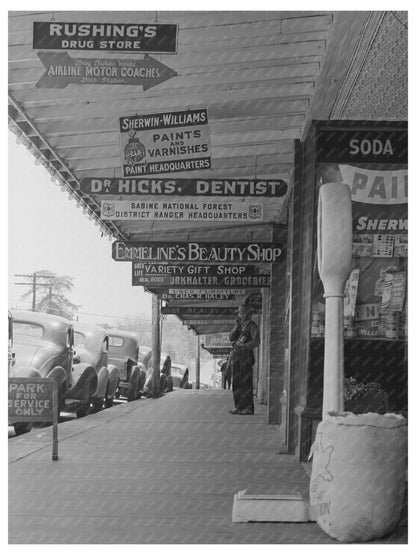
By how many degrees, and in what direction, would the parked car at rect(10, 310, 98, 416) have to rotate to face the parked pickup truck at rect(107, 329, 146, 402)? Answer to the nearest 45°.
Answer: approximately 45° to its left

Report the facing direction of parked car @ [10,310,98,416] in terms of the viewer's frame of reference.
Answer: facing away from the viewer and to the right of the viewer

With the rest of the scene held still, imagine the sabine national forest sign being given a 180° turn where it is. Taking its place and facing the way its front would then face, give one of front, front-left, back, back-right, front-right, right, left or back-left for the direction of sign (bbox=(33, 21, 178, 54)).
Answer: back

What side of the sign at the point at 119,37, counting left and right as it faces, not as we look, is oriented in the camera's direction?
front

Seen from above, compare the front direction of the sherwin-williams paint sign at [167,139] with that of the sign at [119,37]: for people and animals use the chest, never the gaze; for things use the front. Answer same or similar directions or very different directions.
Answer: same or similar directions

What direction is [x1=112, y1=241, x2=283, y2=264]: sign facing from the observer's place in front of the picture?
facing the viewer

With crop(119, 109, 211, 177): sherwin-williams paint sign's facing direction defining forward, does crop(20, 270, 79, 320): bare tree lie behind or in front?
behind

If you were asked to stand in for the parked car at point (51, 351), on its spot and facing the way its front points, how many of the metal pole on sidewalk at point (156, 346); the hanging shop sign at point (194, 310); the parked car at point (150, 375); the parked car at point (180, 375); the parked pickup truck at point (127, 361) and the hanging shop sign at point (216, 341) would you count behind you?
0

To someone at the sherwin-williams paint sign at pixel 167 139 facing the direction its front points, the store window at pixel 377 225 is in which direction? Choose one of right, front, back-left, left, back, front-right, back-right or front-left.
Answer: front-left

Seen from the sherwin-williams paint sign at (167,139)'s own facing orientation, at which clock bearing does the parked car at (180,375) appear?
The parked car is roughly at 6 o'clock from the sherwin-williams paint sign.

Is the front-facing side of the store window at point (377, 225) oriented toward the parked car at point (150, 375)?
no

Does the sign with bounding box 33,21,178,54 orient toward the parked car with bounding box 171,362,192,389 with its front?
no

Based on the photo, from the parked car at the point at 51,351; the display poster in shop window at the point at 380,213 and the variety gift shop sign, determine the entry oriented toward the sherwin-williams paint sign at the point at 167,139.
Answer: the variety gift shop sign

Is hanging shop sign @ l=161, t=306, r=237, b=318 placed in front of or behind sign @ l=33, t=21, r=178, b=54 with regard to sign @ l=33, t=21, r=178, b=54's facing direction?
behind

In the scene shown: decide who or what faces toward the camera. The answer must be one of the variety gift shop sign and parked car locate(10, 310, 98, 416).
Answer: the variety gift shop sign
